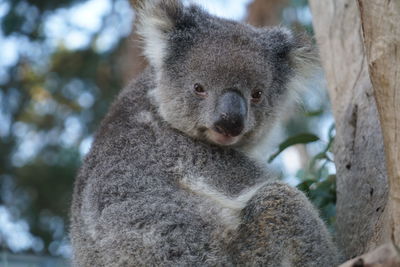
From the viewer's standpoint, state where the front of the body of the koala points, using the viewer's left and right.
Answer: facing the viewer and to the right of the viewer
